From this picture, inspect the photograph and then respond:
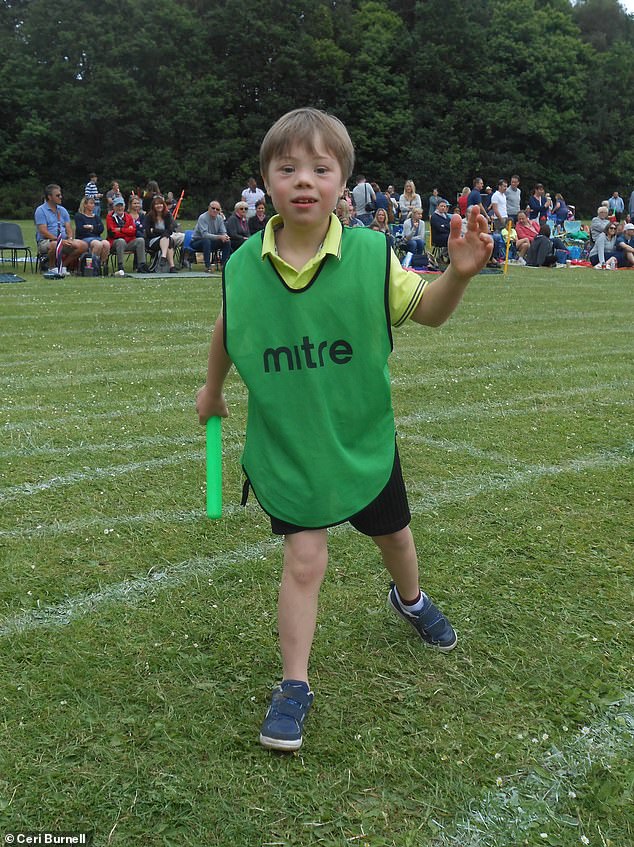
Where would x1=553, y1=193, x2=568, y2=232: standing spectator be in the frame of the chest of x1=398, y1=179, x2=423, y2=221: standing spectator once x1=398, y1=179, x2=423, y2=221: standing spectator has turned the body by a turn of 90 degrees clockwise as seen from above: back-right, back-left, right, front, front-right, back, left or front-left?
back-right

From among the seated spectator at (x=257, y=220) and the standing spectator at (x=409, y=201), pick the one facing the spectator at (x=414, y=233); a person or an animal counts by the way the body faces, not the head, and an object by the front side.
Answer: the standing spectator at (x=409, y=201)

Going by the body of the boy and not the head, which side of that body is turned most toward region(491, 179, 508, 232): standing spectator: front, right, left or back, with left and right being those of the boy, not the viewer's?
back

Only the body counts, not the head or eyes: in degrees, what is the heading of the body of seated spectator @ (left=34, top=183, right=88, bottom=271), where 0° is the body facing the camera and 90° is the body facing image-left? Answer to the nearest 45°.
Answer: approximately 315°

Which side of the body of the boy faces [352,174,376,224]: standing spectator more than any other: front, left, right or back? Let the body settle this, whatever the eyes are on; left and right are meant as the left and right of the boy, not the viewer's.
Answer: back

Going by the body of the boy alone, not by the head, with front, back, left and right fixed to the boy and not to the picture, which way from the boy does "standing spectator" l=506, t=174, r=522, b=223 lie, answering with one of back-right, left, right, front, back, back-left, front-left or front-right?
back

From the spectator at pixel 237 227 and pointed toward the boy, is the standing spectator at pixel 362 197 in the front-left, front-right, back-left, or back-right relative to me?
back-left

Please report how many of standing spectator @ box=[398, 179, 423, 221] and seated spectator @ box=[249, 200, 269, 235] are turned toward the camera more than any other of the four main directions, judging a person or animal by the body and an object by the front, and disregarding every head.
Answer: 2

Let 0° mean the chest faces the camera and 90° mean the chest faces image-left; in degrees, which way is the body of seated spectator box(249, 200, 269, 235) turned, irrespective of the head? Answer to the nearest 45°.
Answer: approximately 0°
